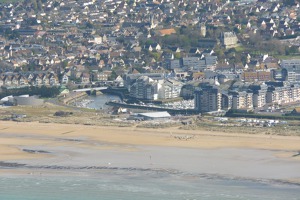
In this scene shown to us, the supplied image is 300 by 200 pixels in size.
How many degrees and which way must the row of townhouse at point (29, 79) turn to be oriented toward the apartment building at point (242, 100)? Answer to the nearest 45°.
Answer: approximately 45° to its left

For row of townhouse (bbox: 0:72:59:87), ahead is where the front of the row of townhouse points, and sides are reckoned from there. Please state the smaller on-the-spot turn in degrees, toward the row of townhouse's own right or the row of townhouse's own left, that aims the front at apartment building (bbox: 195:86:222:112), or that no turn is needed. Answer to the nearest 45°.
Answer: approximately 45° to the row of townhouse's own left

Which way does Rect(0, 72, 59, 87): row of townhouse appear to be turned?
toward the camera

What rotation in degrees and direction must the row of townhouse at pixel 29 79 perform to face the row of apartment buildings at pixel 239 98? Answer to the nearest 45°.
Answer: approximately 45° to its left

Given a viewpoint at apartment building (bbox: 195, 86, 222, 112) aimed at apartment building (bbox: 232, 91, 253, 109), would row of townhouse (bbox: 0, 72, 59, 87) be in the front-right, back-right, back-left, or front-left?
back-left
